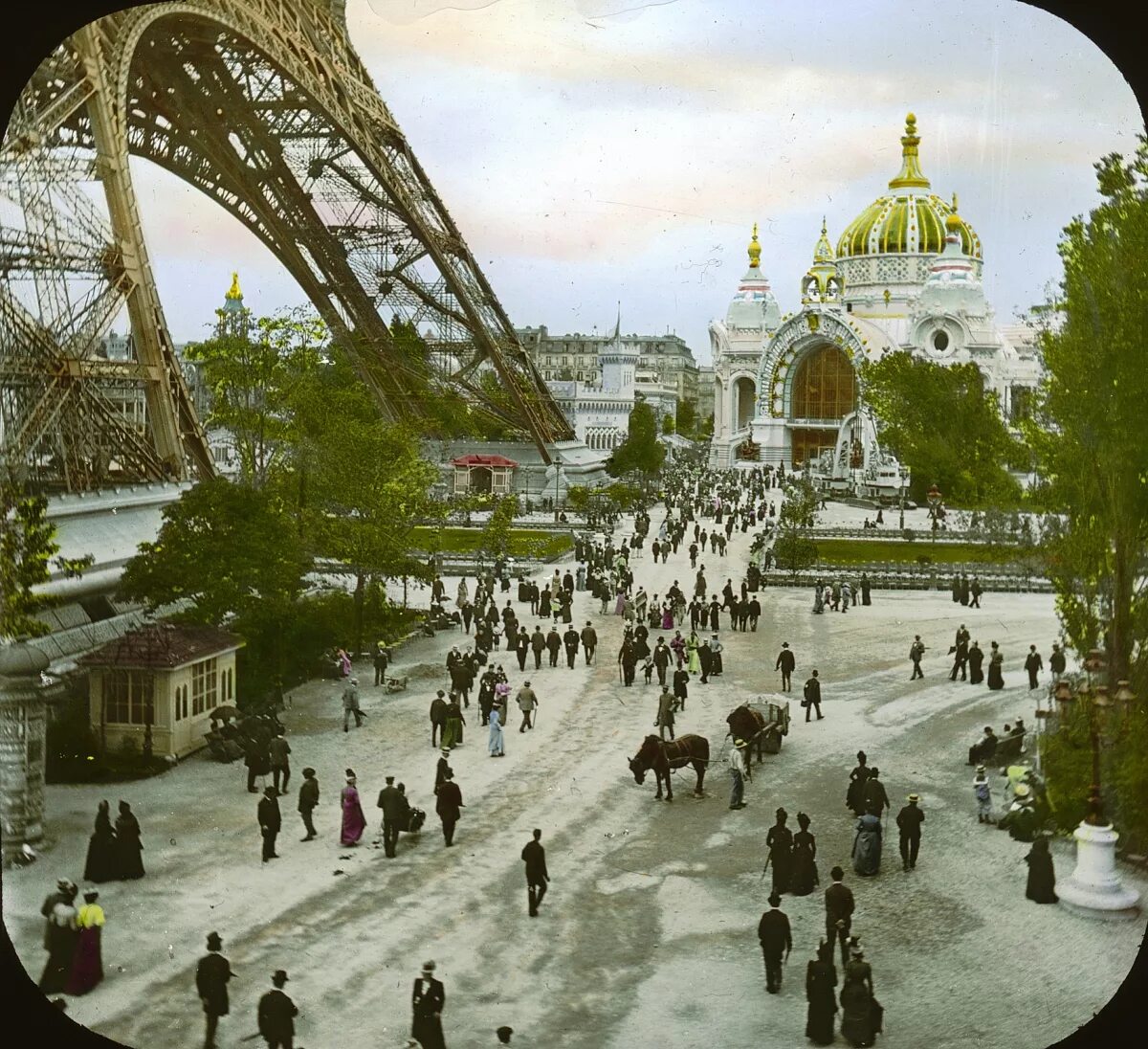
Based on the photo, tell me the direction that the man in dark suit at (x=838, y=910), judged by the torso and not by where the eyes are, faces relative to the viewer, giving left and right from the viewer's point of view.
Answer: facing away from the viewer

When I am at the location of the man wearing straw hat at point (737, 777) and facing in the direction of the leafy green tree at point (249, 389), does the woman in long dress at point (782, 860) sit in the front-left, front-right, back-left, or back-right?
back-left

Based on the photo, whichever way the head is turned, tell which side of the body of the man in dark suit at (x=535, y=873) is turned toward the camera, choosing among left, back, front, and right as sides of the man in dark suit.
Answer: back

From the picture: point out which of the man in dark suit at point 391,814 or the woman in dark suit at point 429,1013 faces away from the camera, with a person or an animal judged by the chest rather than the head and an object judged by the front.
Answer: the man in dark suit at point 391,814

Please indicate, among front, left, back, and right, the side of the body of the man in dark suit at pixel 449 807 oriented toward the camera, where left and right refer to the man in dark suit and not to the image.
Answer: back

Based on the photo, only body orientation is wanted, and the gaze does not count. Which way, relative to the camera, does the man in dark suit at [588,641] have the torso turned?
away from the camera

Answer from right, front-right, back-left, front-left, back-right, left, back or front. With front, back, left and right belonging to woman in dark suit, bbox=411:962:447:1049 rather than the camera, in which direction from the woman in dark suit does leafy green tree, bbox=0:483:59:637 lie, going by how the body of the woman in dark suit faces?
back-right

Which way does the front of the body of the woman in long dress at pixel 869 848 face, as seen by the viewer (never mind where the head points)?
away from the camera

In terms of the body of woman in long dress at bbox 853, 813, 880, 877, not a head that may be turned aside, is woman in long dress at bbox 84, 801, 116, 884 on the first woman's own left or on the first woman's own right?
on the first woman's own left

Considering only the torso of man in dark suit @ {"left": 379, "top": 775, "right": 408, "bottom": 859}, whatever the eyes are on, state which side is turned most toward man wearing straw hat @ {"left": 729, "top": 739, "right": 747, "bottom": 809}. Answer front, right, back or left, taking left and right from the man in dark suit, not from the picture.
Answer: right
